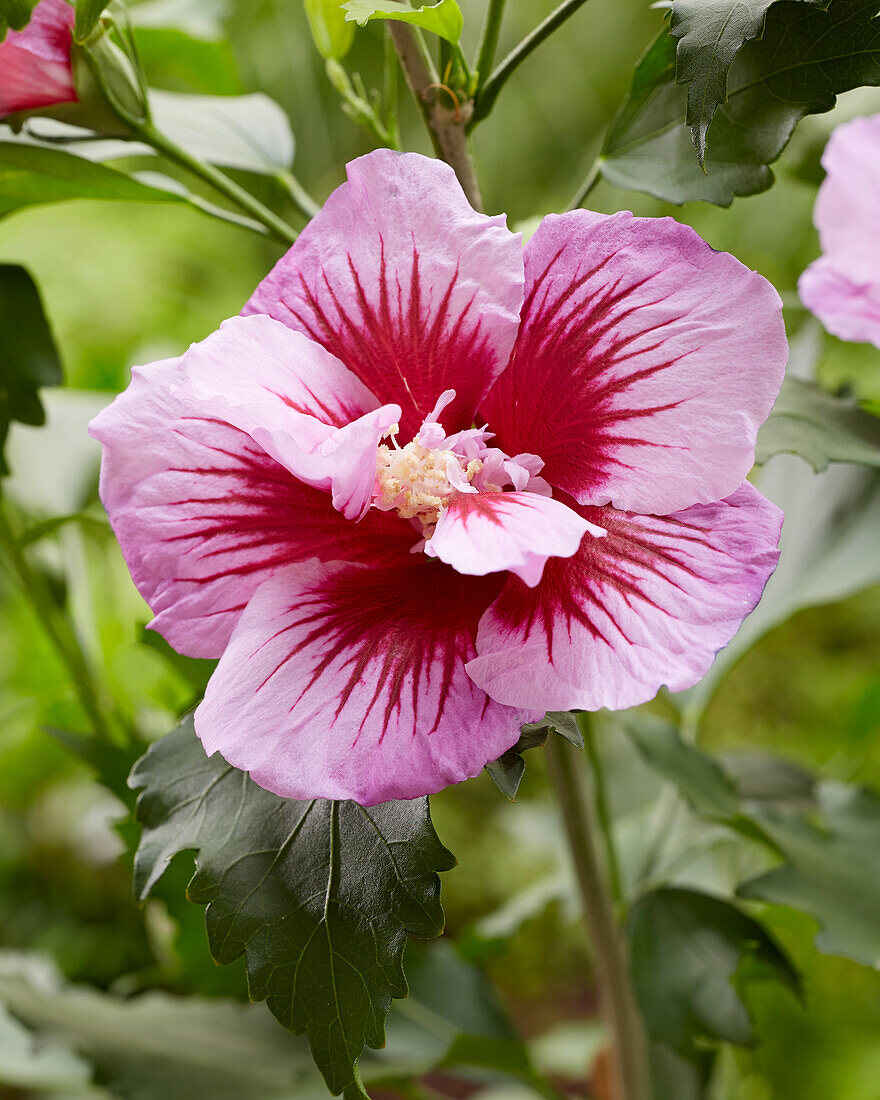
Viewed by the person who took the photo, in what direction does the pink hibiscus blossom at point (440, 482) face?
facing the viewer
